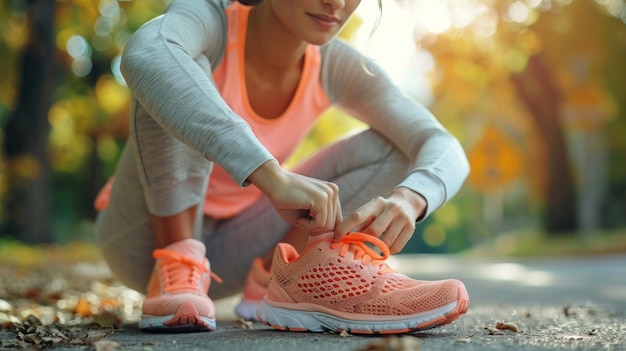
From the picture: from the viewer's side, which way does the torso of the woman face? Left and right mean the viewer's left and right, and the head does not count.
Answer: facing the viewer and to the right of the viewer

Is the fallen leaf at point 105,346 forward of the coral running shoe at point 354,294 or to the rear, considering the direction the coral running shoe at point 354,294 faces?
to the rear

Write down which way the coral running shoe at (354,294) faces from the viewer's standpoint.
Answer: facing to the right of the viewer

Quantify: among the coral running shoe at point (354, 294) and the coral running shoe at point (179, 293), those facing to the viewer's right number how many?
1

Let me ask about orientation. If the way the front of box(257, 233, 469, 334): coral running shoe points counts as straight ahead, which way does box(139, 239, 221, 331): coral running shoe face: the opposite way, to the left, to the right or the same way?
to the right

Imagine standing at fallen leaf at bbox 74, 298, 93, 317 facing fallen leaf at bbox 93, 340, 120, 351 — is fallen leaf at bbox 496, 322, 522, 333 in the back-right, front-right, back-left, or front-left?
front-left

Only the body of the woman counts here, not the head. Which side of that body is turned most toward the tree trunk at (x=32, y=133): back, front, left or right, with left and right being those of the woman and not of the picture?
back

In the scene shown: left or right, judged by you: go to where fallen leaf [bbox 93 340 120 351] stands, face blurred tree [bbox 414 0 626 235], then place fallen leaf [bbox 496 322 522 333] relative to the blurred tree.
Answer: right

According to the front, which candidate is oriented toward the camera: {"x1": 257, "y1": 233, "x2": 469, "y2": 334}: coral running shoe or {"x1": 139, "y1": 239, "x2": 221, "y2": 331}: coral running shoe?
{"x1": 139, "y1": 239, "x2": 221, "y2": 331}: coral running shoe

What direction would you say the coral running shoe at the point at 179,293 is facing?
toward the camera

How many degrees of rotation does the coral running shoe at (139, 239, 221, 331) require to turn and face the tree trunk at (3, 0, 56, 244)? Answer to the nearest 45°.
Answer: approximately 180°
